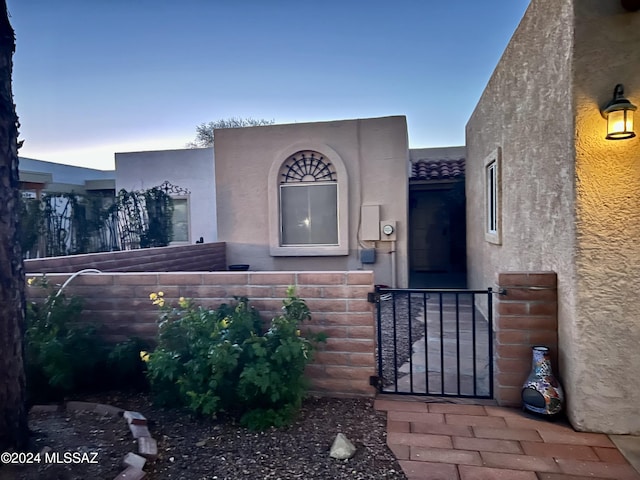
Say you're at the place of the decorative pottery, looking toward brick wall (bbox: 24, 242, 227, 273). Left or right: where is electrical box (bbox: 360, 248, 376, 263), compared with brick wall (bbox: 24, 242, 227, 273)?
right

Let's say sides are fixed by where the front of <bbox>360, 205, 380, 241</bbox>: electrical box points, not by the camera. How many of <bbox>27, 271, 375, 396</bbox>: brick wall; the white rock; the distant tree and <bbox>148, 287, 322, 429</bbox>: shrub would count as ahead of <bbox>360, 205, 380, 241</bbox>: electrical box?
3

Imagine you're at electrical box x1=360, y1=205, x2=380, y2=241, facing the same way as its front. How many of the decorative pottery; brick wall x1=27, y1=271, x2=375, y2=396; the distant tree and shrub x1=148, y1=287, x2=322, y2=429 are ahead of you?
3

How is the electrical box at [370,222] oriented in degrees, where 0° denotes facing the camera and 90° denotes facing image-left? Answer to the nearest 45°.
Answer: approximately 0°

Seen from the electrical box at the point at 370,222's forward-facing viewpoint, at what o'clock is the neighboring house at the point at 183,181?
The neighboring house is roughly at 4 o'clock from the electrical box.

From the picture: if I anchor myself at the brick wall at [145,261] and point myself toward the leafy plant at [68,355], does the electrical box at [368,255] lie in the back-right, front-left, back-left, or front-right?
back-left

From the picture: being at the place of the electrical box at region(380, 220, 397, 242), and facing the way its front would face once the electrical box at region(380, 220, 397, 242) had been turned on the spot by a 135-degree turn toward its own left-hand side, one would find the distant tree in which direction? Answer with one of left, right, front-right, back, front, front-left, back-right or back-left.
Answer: left

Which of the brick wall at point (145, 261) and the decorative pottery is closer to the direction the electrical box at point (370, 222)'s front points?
the decorative pottery

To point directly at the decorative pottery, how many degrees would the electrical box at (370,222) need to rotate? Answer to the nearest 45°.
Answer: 0° — it already faces it

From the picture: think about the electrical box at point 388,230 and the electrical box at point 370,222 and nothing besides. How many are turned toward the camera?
2
